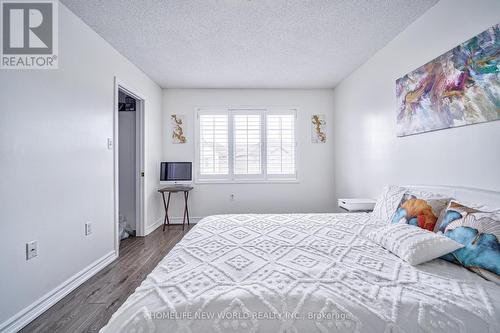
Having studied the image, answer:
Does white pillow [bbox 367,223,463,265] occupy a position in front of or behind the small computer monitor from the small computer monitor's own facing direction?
in front

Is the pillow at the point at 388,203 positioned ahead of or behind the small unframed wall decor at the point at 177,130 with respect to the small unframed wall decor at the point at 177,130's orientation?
ahead

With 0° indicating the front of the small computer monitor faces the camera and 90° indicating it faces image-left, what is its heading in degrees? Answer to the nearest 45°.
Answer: approximately 0°

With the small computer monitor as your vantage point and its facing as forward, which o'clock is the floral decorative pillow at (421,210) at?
The floral decorative pillow is roughly at 11 o'clock from the small computer monitor.

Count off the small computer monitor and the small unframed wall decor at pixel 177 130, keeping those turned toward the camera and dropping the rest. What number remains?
2

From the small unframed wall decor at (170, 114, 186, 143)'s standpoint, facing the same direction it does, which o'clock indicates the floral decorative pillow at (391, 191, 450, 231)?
The floral decorative pillow is roughly at 11 o'clock from the small unframed wall decor.

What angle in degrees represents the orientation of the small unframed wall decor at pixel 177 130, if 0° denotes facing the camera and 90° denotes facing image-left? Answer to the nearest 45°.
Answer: approximately 0°

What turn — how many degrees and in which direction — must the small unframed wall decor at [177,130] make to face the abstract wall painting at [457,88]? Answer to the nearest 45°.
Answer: approximately 45° to its left
